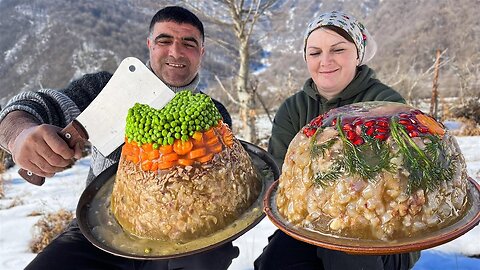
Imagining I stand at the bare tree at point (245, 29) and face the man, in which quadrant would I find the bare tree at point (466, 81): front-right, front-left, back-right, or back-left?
back-left

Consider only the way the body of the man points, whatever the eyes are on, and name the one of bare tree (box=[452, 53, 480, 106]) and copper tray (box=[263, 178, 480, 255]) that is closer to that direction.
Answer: the copper tray

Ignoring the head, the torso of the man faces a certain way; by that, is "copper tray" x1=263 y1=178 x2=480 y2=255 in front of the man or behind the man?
in front

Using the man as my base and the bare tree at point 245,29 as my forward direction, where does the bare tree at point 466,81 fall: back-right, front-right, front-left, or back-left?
front-right

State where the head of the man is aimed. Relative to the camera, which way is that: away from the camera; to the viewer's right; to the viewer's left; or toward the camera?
toward the camera

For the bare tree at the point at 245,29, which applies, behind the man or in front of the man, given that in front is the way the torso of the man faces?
behind

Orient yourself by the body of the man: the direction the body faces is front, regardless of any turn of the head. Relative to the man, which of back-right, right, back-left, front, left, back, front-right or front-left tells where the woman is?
left

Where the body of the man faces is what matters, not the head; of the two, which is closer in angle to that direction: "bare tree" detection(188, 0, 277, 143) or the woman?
the woman

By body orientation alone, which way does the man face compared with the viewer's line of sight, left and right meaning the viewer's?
facing the viewer

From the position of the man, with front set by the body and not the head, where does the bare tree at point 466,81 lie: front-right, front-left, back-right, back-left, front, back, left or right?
back-left
